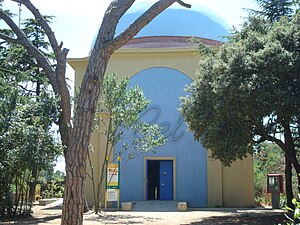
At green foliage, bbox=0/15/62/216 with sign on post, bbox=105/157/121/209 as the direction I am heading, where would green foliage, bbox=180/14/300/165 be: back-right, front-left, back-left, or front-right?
front-right

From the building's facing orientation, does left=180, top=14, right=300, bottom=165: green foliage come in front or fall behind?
in front

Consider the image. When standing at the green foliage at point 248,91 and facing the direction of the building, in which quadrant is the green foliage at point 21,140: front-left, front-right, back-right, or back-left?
front-left

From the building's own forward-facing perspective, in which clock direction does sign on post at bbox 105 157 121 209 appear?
The sign on post is roughly at 1 o'clock from the building.

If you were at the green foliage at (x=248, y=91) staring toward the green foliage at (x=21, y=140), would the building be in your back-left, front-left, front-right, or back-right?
front-right

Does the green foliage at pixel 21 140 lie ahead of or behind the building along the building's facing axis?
ahead

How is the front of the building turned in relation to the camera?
facing the viewer

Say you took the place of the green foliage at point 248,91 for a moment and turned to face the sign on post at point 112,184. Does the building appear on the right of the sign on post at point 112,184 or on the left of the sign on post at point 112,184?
right

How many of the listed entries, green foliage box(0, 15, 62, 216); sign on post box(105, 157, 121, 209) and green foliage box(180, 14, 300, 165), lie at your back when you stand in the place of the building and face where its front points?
0
